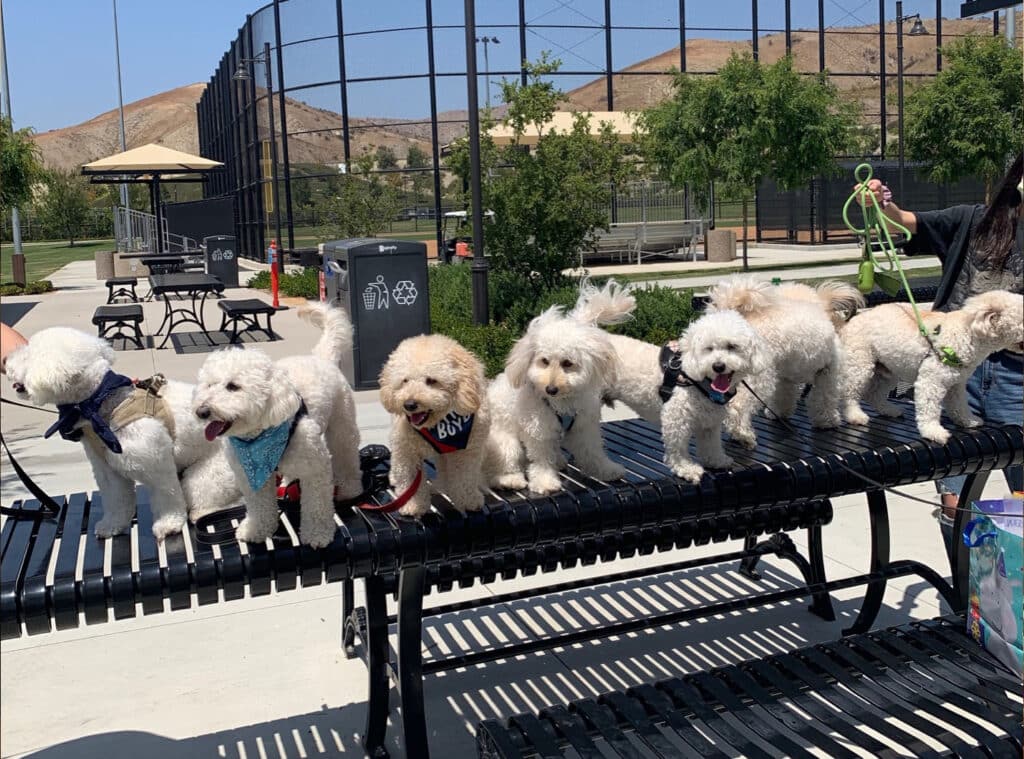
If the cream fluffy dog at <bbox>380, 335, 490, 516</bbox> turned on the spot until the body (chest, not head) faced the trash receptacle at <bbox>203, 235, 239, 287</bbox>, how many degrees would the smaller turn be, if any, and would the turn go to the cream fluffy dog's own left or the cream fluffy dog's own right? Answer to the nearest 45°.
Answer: approximately 180°

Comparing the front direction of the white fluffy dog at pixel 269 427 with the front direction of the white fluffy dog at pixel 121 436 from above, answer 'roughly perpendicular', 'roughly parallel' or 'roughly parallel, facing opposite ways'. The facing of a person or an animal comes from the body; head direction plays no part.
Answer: roughly parallel

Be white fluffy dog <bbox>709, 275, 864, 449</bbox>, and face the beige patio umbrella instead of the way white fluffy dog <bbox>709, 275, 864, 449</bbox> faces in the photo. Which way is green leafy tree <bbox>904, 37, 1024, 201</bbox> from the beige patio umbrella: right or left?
right

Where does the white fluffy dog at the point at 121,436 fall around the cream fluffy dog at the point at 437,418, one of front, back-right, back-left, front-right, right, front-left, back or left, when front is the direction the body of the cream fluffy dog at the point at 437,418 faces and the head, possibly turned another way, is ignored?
right

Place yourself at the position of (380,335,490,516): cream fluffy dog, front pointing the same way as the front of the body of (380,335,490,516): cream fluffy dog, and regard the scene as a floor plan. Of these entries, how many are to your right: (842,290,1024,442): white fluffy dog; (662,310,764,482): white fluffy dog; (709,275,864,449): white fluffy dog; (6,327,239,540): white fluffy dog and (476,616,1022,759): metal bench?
1

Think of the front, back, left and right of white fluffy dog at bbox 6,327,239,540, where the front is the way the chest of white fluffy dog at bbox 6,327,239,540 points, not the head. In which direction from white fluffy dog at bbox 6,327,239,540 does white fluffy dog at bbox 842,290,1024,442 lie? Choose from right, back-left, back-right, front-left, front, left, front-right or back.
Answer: back-left

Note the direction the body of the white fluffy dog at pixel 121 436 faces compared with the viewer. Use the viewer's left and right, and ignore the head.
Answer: facing the viewer and to the left of the viewer

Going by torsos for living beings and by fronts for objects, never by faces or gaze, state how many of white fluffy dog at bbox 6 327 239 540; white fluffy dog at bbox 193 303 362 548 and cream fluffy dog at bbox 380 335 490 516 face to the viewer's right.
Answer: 0

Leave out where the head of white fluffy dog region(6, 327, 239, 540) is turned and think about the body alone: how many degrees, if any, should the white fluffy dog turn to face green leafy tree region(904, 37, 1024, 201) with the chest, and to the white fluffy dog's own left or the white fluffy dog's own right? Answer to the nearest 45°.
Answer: approximately 180°

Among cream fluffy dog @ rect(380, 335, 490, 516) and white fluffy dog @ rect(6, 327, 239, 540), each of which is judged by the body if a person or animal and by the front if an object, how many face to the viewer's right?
0

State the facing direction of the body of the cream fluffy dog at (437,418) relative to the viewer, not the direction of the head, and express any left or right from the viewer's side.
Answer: facing the viewer
